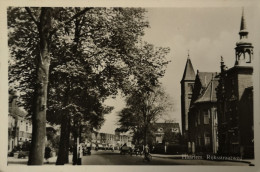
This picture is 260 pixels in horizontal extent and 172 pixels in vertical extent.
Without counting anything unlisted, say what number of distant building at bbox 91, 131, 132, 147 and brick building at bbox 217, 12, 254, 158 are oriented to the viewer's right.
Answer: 0

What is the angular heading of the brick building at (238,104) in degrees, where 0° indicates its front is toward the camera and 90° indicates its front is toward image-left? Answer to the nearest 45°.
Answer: approximately 45°

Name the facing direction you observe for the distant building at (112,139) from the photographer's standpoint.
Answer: facing the viewer

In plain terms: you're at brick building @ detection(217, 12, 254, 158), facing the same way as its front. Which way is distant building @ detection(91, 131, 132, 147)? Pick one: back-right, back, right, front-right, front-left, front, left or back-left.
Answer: front-right

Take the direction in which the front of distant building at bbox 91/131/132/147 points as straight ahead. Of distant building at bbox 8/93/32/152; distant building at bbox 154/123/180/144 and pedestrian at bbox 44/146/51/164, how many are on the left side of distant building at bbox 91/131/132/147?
1

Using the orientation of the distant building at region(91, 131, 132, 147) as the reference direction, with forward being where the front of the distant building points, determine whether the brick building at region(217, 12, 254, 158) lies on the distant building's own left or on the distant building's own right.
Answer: on the distant building's own left

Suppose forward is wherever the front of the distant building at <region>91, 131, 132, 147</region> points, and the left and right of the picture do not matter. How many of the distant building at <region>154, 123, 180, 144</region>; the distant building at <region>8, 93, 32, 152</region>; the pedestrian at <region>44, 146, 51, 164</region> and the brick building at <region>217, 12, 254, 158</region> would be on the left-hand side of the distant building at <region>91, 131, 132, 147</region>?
2
